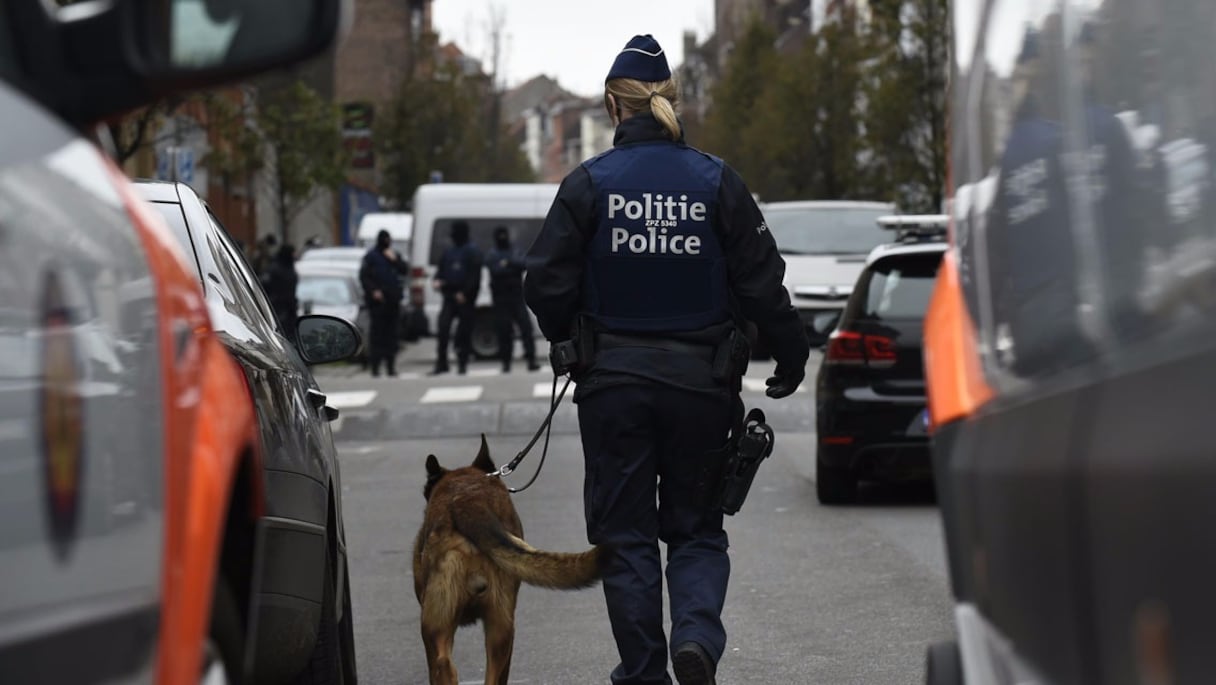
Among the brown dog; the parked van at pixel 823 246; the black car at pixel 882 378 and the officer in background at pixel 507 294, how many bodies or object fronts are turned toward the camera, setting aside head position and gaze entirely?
2

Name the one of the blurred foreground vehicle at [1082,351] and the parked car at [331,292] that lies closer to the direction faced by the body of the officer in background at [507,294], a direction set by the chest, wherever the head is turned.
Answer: the blurred foreground vehicle

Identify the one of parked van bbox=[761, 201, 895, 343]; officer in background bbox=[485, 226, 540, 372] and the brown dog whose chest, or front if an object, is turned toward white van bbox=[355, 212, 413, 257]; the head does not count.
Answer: the brown dog

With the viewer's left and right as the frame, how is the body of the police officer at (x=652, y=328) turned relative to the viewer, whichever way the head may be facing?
facing away from the viewer

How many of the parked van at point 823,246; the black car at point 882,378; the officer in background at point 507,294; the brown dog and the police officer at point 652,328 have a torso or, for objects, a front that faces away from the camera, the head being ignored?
3

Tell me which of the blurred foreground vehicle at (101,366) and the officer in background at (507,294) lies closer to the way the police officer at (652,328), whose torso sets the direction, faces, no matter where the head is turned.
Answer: the officer in background

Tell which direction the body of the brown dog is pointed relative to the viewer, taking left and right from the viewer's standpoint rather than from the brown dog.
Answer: facing away from the viewer

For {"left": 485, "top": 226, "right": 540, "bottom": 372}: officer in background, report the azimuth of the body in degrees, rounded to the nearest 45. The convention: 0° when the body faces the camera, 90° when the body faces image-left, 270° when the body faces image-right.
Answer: approximately 0°

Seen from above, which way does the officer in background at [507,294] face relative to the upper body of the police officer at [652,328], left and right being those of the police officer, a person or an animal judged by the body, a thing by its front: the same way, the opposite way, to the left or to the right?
the opposite way

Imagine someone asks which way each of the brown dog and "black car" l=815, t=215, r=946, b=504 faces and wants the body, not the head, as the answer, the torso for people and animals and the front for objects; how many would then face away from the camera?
2

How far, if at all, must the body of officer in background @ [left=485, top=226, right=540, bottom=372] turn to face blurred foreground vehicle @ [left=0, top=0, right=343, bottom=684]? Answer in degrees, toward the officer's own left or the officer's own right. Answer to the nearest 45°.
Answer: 0° — they already face it

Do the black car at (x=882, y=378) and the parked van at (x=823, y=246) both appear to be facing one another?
yes

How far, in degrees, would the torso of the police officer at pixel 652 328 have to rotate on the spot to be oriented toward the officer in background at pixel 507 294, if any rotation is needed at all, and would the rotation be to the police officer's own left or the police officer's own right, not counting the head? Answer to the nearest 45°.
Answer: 0° — they already face them

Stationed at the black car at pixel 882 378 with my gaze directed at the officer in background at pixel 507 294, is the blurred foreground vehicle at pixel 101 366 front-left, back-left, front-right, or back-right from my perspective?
back-left
